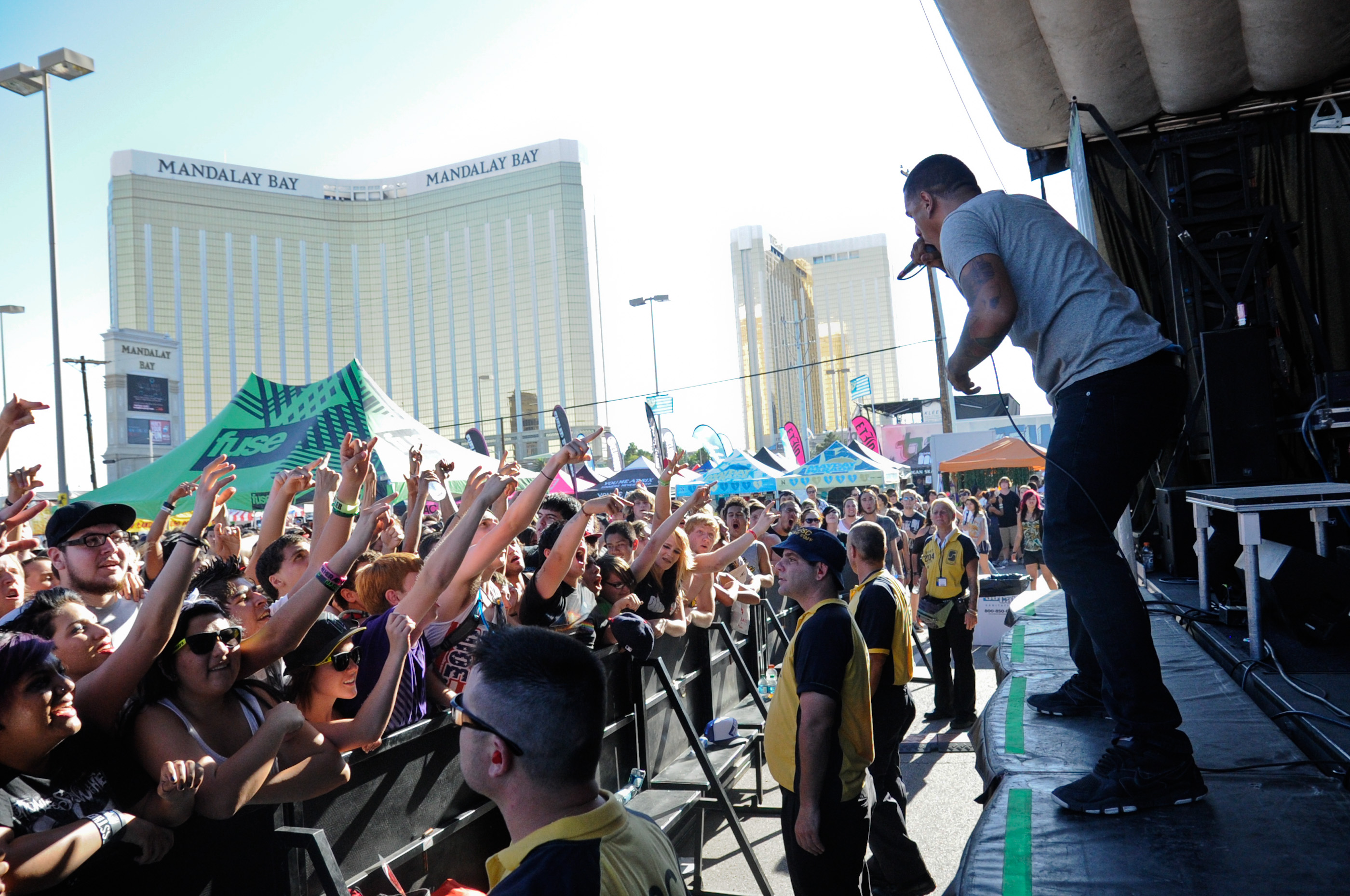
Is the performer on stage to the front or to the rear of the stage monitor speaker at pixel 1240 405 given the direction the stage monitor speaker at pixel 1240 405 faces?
to the front

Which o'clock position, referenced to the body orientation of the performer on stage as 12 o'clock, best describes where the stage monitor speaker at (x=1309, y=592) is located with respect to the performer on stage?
The stage monitor speaker is roughly at 4 o'clock from the performer on stage.

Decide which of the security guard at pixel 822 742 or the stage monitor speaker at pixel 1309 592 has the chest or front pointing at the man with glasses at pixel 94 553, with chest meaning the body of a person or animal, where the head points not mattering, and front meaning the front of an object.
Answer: the security guard

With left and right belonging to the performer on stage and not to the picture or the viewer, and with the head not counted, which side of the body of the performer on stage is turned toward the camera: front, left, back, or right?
left

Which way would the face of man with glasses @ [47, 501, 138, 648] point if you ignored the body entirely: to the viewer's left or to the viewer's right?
to the viewer's right

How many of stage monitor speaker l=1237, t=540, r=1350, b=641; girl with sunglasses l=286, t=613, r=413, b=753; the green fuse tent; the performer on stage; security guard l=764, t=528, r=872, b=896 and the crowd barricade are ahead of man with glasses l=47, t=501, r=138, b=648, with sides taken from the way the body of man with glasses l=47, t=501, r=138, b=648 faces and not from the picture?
5

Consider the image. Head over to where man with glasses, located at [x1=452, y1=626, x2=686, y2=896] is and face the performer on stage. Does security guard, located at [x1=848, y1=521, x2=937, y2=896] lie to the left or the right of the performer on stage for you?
left

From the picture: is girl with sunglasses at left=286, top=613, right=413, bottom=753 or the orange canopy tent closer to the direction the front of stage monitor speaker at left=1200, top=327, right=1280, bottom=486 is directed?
the girl with sunglasses
